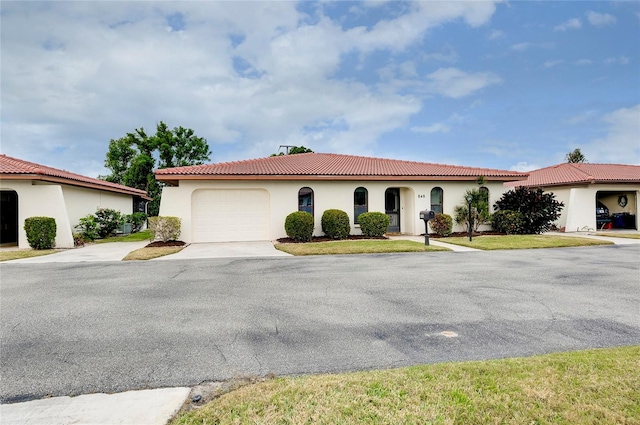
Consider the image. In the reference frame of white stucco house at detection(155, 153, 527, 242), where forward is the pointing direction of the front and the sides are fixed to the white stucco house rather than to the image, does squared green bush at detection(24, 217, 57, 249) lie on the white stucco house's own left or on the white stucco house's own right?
on the white stucco house's own right

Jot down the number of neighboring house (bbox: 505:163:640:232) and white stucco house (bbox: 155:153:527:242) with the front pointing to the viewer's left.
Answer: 0

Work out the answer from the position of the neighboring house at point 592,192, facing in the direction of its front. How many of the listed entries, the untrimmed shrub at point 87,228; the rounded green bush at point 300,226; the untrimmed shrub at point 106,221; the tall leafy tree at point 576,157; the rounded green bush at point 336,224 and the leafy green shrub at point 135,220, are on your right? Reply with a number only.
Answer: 5

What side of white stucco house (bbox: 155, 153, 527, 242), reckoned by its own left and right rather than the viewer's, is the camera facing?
front

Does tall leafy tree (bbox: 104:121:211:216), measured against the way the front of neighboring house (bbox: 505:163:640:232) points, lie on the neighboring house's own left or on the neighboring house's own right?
on the neighboring house's own right

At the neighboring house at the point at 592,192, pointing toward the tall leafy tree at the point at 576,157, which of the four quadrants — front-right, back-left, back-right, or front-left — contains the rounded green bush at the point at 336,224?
back-left

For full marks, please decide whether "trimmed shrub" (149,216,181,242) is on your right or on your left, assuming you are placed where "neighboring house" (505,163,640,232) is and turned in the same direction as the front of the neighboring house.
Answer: on your right

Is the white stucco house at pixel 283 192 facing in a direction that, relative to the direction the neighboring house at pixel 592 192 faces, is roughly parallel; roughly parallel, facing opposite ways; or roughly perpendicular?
roughly parallel

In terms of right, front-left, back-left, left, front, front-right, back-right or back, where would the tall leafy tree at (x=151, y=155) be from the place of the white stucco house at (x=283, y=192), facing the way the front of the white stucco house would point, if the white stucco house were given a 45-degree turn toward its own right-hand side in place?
right

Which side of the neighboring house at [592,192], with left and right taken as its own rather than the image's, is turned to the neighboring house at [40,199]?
right

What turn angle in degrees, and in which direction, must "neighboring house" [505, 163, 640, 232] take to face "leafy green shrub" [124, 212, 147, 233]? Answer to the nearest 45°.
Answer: approximately 90° to its right

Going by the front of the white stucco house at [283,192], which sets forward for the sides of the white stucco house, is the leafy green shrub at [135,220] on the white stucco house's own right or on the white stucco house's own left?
on the white stucco house's own right

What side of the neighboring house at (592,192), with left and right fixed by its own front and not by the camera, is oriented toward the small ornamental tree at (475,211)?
right

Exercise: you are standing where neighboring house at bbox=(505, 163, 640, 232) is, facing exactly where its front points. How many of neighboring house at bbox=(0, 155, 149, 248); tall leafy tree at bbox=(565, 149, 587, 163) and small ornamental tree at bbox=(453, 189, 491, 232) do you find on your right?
2

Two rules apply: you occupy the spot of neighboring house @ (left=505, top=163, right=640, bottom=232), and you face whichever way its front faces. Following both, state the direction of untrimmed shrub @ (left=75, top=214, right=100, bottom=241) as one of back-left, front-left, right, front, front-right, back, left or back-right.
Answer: right

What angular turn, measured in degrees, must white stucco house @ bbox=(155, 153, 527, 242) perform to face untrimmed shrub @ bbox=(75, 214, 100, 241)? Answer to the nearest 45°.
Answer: approximately 90° to its right
